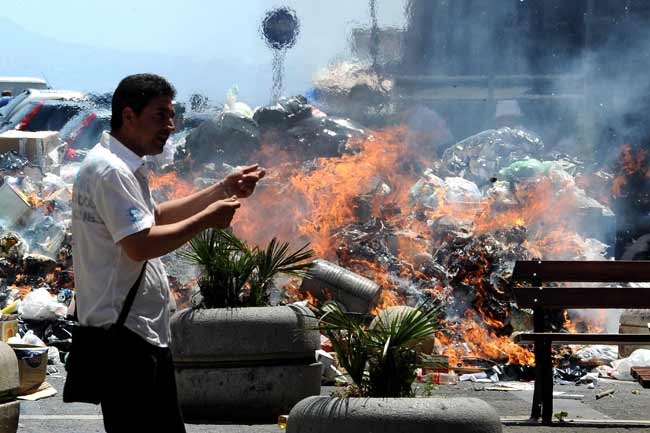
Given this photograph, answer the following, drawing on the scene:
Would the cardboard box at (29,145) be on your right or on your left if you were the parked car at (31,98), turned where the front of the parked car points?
on your left

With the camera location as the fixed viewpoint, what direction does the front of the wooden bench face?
facing the viewer

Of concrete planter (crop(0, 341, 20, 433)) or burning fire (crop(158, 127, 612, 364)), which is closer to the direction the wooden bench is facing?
the concrete planter

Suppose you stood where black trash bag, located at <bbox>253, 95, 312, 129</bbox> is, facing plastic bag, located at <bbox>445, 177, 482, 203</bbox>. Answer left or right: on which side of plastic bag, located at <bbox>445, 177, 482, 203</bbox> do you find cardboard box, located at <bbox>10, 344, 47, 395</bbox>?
right

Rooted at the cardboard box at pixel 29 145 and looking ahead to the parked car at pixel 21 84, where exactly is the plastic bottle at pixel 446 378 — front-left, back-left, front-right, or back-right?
back-right

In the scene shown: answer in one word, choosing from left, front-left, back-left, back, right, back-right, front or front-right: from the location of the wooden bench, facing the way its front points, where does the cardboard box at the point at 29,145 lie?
back-right

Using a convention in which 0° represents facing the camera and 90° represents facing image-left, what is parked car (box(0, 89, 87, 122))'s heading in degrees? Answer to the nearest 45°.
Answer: approximately 90°

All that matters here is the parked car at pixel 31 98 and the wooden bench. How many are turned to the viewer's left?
1

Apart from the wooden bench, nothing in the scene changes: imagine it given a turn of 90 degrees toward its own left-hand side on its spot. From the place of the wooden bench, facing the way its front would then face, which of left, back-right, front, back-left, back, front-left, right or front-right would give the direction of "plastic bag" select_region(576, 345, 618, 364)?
left

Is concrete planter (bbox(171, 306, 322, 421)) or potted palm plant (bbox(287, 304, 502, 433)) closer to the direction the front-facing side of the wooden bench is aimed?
the potted palm plant

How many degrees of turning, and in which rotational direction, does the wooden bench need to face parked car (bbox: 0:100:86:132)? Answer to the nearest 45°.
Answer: approximately 135° to its right

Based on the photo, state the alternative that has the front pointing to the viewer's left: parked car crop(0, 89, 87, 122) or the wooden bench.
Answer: the parked car

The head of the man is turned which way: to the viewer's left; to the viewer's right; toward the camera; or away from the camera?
to the viewer's right

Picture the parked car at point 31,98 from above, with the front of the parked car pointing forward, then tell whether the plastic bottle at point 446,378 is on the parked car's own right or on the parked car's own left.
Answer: on the parked car's own left

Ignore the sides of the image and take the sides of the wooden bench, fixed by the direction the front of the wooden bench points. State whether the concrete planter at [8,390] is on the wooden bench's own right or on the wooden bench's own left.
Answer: on the wooden bench's own right
